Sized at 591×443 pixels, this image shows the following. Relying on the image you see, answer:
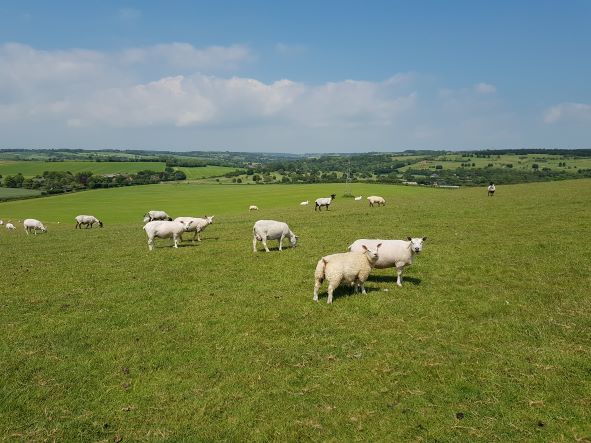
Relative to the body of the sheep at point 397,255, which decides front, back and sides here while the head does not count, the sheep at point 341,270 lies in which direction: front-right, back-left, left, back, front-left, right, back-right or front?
back-right

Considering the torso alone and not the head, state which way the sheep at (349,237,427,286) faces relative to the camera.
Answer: to the viewer's right

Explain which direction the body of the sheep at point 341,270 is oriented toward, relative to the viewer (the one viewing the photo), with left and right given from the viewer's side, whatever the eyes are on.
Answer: facing away from the viewer and to the right of the viewer

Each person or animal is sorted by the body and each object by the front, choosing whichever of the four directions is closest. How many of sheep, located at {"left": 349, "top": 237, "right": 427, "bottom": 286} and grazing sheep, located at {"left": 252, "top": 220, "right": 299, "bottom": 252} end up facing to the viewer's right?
2

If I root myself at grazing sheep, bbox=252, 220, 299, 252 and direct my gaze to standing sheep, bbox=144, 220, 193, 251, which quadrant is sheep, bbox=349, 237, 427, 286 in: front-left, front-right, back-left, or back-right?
back-left

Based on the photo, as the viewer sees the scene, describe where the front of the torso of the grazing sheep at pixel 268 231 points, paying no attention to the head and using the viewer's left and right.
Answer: facing to the right of the viewer

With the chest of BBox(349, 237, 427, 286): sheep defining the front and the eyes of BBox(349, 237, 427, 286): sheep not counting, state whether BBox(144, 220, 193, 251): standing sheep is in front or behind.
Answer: behind

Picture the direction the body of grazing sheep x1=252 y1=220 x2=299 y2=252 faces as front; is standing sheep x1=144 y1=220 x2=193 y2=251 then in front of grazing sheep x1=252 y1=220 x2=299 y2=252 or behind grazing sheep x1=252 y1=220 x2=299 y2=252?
behind

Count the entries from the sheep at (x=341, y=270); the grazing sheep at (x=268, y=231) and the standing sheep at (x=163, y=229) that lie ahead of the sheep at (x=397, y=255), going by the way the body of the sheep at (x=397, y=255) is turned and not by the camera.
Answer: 0

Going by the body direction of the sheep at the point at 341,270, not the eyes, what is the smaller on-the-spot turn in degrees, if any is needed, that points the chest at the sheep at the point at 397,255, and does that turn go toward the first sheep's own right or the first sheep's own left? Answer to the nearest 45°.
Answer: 0° — it already faces it

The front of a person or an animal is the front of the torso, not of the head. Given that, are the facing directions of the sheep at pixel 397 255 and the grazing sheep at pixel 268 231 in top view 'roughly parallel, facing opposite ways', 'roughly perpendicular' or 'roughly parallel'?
roughly parallel

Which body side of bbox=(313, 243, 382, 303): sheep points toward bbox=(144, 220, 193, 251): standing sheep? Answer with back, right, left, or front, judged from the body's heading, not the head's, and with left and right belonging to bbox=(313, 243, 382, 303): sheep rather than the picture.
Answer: left

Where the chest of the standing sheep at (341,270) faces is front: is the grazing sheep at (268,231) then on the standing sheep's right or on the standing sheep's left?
on the standing sheep's left

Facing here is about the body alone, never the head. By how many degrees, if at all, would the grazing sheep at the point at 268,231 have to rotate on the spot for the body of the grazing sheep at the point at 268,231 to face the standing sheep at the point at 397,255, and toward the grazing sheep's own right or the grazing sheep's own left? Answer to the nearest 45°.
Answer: approximately 45° to the grazing sheep's own right

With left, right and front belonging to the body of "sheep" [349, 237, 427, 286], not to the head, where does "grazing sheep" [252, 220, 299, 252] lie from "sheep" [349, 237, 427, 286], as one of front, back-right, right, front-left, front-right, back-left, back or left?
back-left

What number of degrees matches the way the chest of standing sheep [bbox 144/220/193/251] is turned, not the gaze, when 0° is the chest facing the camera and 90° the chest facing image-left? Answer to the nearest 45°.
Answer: approximately 270°
